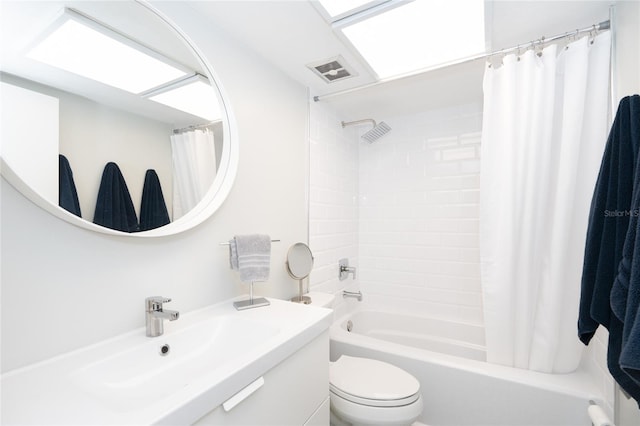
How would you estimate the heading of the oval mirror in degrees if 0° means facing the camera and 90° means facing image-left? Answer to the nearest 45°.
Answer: approximately 315°

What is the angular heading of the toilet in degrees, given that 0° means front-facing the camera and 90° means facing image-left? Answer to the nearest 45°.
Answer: approximately 315°

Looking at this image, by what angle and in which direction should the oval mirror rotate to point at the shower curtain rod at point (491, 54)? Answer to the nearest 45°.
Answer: approximately 45° to its left

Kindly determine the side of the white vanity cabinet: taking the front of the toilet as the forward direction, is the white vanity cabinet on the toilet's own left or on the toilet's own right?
on the toilet's own right

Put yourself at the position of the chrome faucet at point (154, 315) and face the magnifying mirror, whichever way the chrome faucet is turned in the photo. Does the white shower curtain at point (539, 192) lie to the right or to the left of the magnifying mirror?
right

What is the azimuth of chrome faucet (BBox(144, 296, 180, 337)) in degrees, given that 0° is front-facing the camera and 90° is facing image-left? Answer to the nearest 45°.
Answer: approximately 315°
